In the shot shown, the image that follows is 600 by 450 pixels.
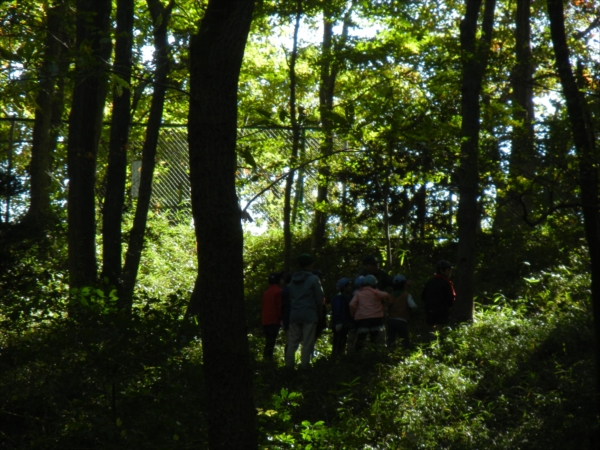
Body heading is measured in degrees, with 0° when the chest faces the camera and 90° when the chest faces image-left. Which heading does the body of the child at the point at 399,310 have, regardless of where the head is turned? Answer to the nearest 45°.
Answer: approximately 180°

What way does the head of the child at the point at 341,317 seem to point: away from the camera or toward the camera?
away from the camera

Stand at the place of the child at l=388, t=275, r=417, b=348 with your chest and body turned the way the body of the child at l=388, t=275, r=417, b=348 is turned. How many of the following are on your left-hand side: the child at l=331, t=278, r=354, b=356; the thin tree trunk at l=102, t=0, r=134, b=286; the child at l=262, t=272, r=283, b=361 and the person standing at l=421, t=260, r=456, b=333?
3

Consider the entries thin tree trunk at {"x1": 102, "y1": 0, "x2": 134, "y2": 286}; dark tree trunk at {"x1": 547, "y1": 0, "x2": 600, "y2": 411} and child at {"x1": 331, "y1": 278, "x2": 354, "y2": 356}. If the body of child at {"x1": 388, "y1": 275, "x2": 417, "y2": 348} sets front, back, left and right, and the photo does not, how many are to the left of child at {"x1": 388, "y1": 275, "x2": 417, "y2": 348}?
2

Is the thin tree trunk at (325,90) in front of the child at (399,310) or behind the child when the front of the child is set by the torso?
in front

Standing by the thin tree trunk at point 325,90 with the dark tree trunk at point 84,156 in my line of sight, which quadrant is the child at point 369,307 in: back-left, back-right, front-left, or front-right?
front-left

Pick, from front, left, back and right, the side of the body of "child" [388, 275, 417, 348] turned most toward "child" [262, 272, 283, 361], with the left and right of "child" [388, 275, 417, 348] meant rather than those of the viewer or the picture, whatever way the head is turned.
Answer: left

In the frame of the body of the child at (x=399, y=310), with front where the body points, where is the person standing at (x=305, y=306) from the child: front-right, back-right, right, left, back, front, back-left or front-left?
back-left

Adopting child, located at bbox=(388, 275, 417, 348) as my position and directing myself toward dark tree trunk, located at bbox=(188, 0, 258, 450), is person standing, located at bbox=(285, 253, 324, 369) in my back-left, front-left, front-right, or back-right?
front-right

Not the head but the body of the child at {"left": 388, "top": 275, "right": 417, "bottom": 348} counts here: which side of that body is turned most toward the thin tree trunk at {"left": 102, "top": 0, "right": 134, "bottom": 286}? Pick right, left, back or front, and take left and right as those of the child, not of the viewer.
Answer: left

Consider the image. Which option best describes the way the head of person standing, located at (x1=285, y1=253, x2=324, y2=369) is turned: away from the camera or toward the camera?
away from the camera
